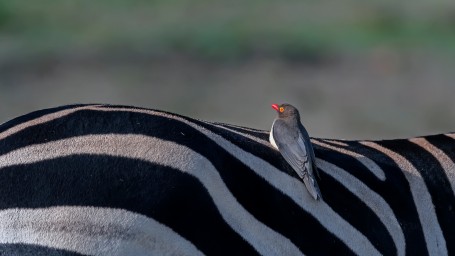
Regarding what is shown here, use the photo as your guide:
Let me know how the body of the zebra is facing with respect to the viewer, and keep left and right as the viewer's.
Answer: facing to the right of the viewer

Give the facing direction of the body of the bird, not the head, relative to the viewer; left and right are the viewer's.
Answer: facing away from the viewer and to the left of the viewer
